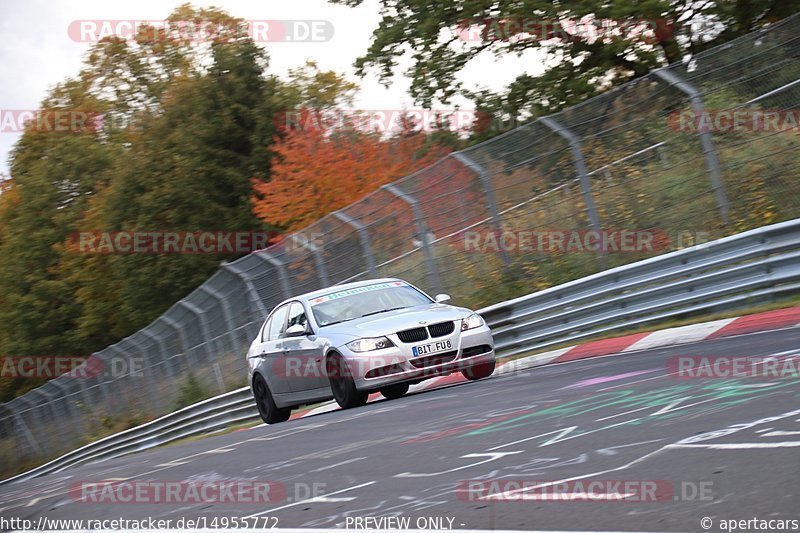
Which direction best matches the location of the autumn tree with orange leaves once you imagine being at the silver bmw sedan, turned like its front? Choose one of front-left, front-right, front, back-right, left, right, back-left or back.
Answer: back-left

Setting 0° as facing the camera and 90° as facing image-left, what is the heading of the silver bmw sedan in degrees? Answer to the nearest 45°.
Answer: approximately 315°

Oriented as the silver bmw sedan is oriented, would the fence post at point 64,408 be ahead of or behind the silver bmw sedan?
behind

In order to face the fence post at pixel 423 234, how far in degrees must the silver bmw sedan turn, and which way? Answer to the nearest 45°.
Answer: approximately 135° to its left

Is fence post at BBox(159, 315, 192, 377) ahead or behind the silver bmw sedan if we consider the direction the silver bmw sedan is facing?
behind

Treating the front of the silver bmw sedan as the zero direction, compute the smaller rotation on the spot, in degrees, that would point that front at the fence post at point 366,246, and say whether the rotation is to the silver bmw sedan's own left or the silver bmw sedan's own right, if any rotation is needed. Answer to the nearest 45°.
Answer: approximately 135° to the silver bmw sedan's own left

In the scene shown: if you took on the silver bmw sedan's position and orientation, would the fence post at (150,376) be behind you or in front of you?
behind
